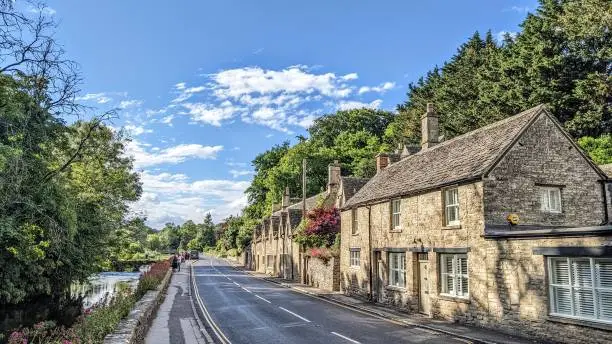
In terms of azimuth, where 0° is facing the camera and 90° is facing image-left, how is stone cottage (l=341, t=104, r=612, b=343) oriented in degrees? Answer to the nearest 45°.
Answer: approximately 45°

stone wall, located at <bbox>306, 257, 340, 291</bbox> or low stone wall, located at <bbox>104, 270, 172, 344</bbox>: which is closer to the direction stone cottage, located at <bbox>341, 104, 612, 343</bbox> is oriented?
the low stone wall

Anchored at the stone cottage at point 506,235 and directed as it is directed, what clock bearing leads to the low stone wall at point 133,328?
The low stone wall is roughly at 12 o'clock from the stone cottage.

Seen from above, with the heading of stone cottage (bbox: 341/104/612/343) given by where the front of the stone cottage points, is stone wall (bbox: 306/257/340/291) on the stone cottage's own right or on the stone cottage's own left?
on the stone cottage's own right

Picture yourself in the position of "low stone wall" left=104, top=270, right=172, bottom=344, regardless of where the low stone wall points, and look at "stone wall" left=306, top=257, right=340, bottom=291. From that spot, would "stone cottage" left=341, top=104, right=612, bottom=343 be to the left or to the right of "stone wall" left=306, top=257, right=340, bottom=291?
right

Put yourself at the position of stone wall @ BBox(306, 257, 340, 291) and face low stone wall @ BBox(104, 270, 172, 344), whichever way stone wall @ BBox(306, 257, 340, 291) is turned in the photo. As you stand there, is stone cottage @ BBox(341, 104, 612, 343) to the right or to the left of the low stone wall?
left
